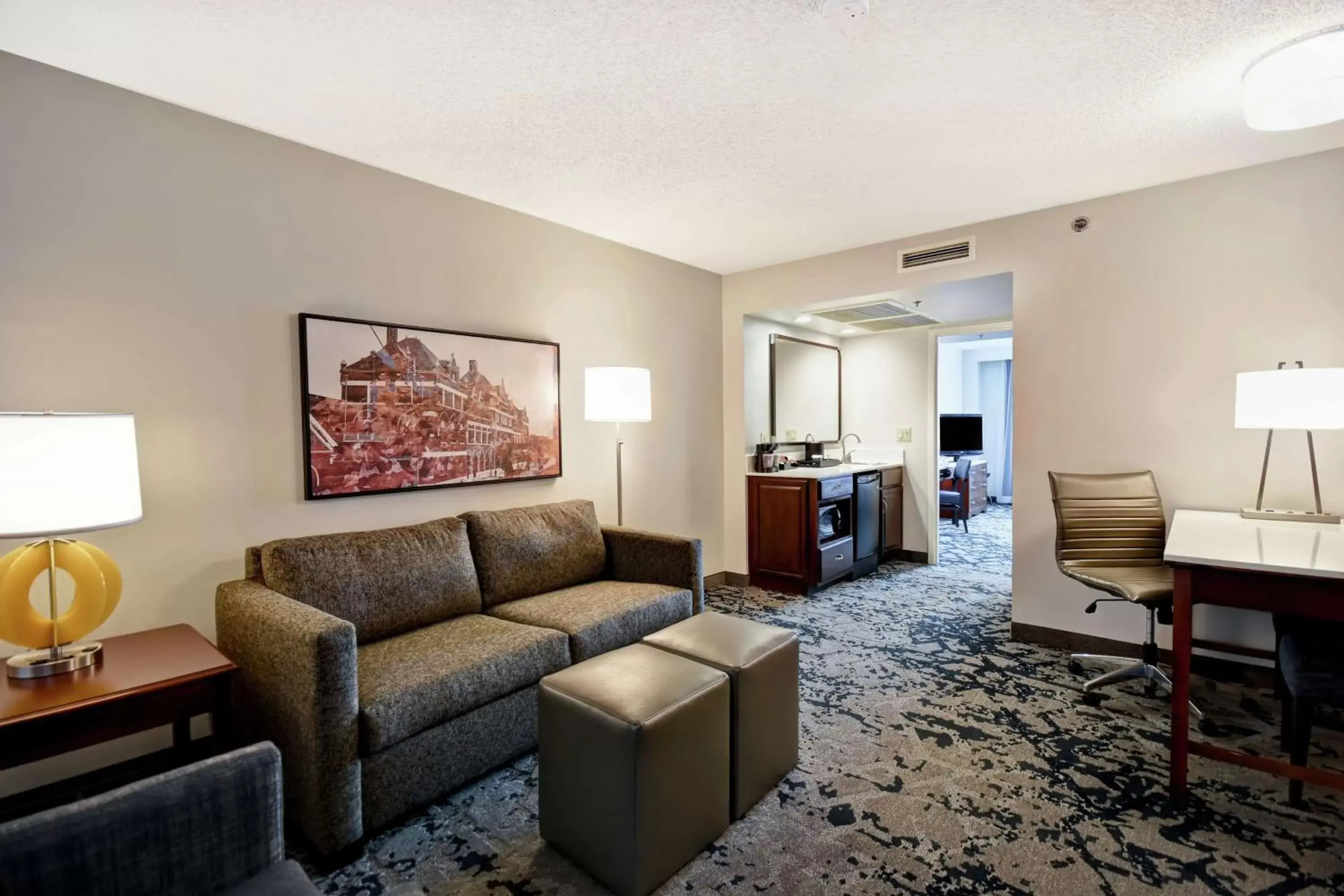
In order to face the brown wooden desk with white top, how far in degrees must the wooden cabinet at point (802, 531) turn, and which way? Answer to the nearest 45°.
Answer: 0° — it already faces it

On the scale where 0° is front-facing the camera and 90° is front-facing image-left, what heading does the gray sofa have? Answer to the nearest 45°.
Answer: approximately 315°

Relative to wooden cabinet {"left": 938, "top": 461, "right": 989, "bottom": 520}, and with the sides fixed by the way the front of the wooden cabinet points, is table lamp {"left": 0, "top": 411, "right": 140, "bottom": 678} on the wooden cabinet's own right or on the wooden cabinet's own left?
on the wooden cabinet's own right

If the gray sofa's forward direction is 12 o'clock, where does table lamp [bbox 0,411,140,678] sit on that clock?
The table lamp is roughly at 4 o'clock from the gray sofa.

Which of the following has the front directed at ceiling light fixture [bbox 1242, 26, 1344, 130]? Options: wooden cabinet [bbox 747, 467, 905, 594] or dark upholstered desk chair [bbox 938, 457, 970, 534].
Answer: the wooden cabinet

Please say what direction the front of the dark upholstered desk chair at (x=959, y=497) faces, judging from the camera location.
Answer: facing to the left of the viewer

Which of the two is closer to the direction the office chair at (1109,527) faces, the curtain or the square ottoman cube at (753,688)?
the square ottoman cube

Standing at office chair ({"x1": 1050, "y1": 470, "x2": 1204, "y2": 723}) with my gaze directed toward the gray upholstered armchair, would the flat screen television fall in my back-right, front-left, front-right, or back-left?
back-right
